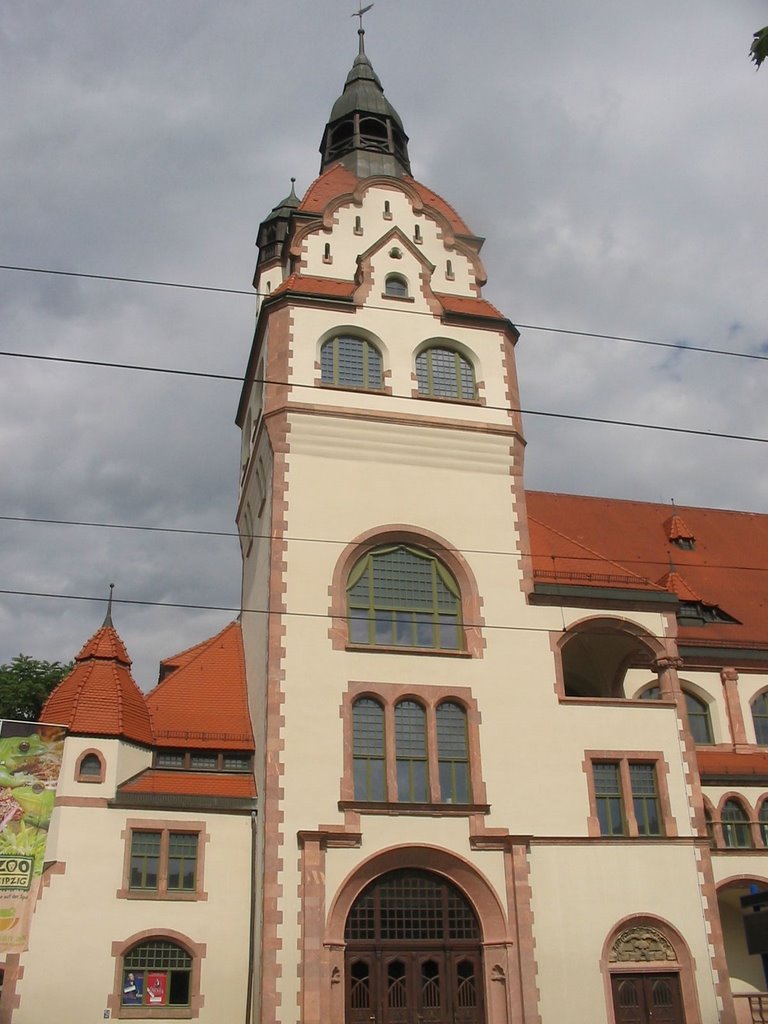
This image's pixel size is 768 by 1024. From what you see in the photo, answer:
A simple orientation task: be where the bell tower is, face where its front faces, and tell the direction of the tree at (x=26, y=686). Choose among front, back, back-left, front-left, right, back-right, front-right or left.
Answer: back-right

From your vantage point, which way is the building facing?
toward the camera

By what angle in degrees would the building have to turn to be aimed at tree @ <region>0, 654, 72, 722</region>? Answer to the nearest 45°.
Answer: approximately 135° to its right

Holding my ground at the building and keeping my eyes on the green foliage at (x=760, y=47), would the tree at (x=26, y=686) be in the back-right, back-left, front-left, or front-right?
back-right

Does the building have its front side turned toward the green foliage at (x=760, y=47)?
yes

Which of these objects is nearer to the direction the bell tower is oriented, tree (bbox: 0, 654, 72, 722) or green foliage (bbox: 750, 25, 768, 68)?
the green foliage

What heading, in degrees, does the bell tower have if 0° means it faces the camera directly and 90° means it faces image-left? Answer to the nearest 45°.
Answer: approximately 0°

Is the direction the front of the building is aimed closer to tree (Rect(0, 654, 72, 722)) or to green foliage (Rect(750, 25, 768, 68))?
the green foliage

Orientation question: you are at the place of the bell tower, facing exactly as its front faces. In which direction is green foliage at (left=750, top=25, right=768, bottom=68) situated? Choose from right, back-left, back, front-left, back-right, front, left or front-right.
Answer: front
